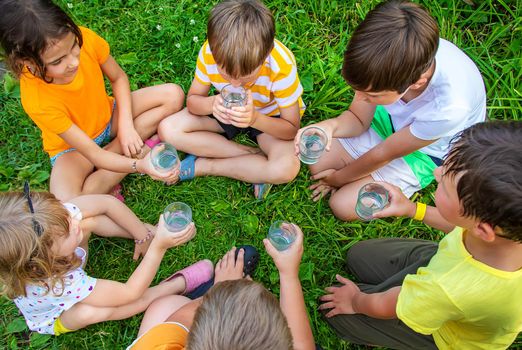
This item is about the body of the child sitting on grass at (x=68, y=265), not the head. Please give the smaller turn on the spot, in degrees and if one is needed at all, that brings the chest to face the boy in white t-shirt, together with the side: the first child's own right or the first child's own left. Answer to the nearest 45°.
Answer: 0° — they already face them

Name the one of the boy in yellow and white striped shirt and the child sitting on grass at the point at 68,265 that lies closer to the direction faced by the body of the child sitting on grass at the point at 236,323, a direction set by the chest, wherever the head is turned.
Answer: the boy in yellow and white striped shirt

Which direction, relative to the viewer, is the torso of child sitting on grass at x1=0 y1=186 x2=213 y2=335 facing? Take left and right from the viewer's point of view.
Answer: facing to the right of the viewer

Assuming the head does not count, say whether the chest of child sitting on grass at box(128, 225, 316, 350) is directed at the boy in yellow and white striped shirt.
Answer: yes

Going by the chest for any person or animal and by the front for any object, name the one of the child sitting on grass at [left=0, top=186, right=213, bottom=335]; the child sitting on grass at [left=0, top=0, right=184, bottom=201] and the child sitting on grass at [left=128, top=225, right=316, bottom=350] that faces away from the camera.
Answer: the child sitting on grass at [left=128, top=225, right=316, bottom=350]

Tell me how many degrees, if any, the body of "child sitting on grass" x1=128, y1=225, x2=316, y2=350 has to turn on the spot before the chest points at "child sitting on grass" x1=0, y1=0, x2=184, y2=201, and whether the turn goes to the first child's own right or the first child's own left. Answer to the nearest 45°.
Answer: approximately 45° to the first child's own left

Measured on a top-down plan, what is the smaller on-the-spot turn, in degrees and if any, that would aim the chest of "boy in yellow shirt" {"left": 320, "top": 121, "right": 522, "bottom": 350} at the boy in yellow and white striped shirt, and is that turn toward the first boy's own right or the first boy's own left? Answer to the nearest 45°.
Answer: approximately 45° to the first boy's own right

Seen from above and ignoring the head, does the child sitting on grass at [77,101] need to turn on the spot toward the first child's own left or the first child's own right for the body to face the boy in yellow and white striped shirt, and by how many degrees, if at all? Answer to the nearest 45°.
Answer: approximately 45° to the first child's own left

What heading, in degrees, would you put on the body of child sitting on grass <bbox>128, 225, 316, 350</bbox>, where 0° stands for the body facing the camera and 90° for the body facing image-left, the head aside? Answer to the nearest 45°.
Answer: approximately 180°

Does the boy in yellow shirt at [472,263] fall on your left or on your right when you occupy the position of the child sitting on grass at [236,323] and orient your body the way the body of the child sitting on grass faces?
on your right

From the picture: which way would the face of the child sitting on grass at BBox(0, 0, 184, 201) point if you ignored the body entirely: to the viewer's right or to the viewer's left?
to the viewer's right

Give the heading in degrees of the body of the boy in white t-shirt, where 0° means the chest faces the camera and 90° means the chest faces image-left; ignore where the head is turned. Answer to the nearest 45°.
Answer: approximately 45°

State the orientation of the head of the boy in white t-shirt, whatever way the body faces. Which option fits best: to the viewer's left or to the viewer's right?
to the viewer's left

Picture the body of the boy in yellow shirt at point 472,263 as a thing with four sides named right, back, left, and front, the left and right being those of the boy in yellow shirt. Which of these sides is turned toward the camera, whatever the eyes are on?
left
